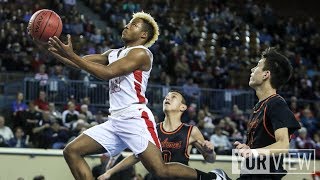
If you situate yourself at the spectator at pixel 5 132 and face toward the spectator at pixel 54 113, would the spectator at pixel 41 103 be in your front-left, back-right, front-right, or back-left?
front-left

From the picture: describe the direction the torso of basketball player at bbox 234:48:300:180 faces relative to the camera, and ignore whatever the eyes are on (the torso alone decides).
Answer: to the viewer's left

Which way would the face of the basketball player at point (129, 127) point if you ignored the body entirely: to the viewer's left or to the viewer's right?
to the viewer's left

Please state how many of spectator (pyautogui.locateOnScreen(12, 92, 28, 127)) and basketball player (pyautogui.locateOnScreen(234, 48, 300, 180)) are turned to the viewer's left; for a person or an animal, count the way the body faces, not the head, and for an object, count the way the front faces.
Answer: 1

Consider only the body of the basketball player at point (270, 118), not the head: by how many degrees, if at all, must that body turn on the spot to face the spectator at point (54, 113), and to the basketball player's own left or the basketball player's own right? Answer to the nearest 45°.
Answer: approximately 45° to the basketball player's own right

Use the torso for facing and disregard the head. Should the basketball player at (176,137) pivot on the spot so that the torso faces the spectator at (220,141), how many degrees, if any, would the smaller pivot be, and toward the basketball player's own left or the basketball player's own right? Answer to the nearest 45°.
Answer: approximately 135° to the basketball player's own right

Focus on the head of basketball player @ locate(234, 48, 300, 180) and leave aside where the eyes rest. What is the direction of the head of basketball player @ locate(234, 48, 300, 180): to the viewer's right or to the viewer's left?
to the viewer's left

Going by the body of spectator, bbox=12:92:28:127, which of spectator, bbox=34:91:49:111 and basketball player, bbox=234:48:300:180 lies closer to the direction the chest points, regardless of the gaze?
the basketball player

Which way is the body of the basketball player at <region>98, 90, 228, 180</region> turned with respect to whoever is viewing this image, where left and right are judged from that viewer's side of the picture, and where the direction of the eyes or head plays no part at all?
facing the viewer and to the left of the viewer

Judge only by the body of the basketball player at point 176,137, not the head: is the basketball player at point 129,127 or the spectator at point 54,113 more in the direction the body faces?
the basketball player

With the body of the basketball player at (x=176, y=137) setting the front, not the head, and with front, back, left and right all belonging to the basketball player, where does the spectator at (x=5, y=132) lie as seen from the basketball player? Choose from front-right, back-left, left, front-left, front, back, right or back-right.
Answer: right

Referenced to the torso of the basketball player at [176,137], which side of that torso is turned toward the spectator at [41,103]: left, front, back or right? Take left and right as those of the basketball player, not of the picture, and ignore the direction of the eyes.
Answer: right

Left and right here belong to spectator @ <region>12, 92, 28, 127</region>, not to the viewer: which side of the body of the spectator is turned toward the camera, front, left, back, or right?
front
